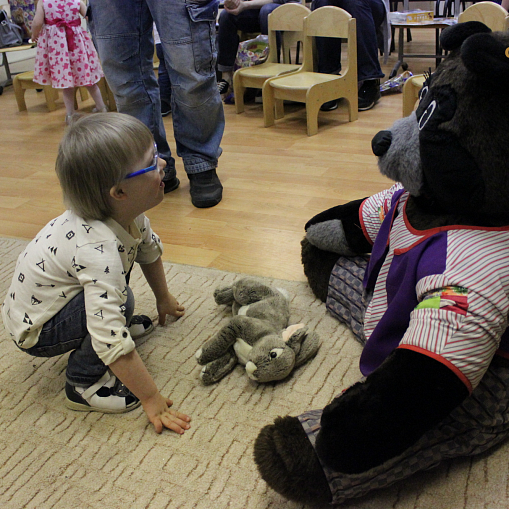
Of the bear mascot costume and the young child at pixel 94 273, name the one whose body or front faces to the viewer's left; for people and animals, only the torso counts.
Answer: the bear mascot costume

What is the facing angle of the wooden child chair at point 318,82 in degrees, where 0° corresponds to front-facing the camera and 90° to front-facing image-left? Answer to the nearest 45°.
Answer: approximately 45°

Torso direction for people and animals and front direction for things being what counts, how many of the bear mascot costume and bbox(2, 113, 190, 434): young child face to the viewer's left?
1

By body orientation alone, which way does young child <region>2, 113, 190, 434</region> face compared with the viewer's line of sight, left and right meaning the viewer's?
facing to the right of the viewer

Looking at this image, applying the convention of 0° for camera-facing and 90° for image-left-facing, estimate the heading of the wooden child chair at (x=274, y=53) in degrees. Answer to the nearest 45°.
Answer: approximately 45°

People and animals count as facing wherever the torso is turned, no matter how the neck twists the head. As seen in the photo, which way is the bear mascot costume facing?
to the viewer's left

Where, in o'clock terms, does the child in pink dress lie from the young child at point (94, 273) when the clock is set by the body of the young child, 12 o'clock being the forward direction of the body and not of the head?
The child in pink dress is roughly at 9 o'clock from the young child.

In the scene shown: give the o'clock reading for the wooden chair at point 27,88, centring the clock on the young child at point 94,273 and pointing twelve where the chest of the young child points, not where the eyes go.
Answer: The wooden chair is roughly at 9 o'clock from the young child.

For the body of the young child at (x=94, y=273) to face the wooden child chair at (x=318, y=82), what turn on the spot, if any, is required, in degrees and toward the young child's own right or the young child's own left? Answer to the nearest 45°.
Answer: approximately 45° to the young child's own left

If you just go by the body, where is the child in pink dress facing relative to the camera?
away from the camera

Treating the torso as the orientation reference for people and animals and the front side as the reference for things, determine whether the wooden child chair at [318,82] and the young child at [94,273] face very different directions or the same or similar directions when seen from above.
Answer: very different directions
